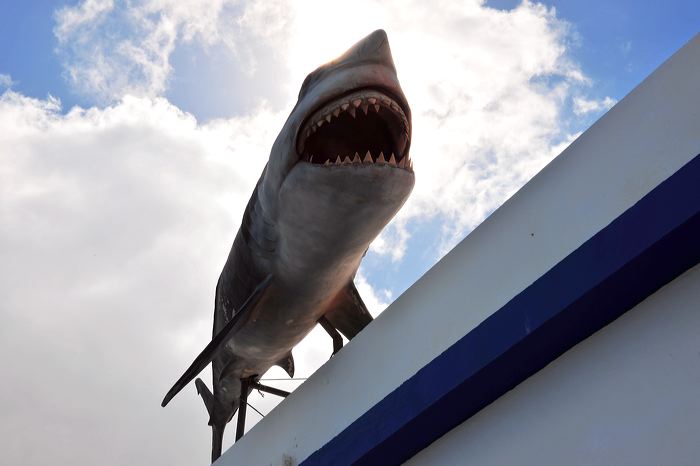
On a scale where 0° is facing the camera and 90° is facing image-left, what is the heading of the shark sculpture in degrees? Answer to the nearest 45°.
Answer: approximately 315°
